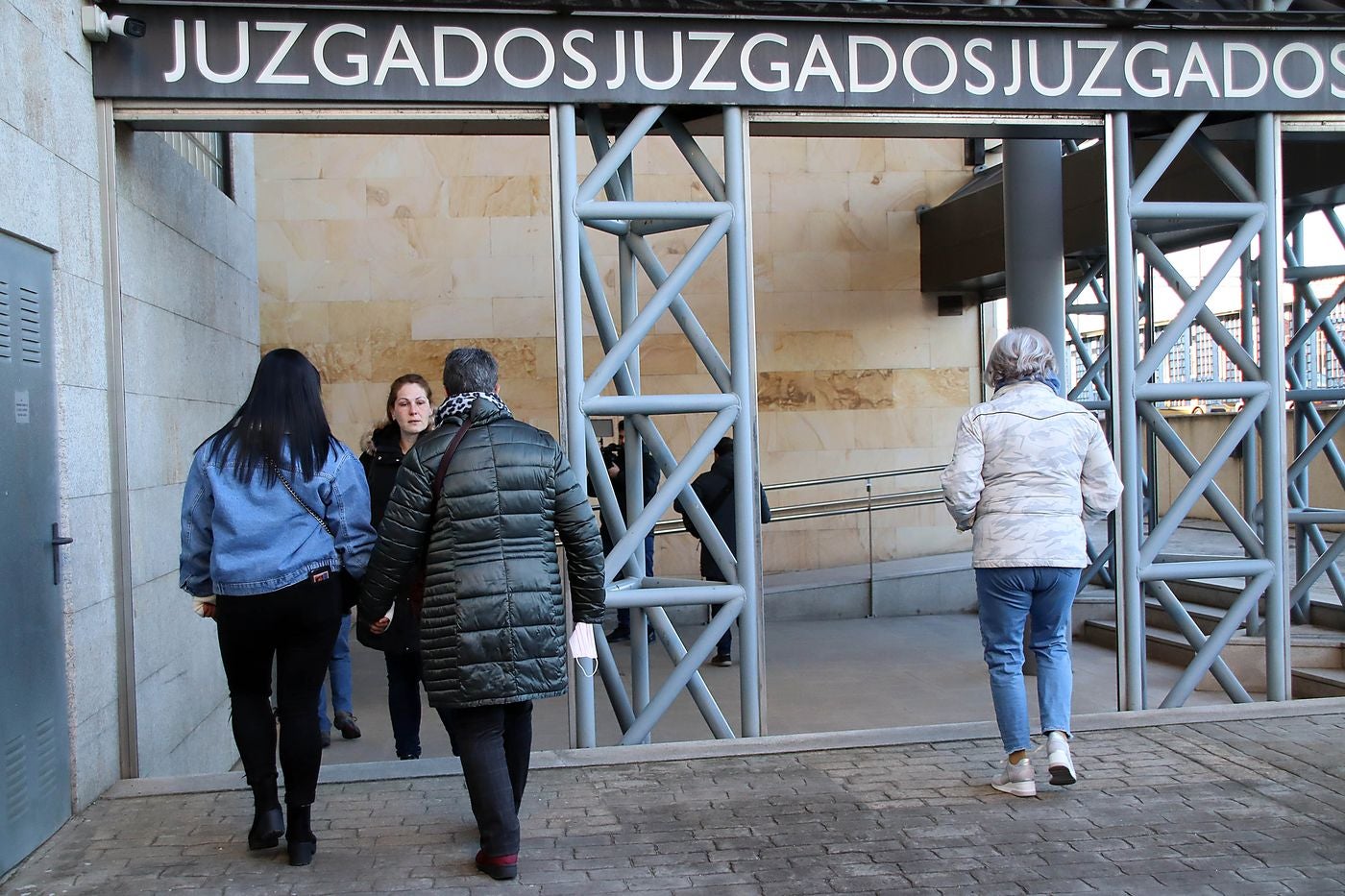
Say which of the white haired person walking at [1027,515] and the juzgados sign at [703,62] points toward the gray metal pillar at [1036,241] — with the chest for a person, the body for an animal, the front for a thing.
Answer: the white haired person walking

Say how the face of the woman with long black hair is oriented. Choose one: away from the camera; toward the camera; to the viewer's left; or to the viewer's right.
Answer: away from the camera

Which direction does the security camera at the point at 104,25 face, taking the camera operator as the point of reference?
facing to the right of the viewer

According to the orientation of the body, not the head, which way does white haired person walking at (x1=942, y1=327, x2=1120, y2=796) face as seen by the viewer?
away from the camera

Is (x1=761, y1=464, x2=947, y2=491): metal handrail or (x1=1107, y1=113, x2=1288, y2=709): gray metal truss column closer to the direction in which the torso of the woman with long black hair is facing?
the metal handrail

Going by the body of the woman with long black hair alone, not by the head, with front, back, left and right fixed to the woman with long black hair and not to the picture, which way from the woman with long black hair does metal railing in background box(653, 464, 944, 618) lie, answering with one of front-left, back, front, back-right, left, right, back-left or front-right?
front-right

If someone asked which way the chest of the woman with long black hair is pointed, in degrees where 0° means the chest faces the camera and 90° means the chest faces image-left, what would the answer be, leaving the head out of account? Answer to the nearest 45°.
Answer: approximately 180°

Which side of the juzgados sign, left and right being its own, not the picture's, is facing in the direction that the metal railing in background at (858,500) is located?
back

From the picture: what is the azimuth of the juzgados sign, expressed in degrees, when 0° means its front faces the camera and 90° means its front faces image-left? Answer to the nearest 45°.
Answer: approximately 0°
